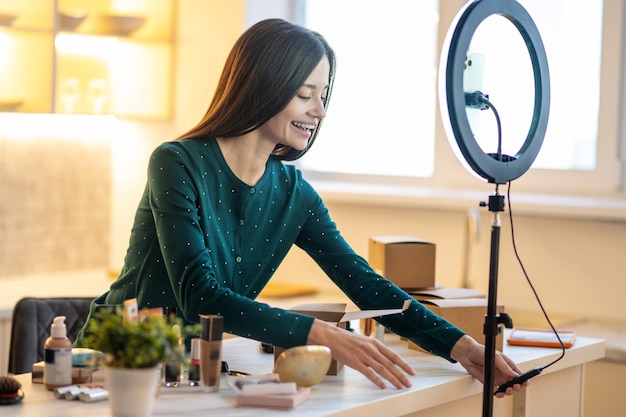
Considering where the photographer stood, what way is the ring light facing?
facing away from the viewer and to the left of the viewer

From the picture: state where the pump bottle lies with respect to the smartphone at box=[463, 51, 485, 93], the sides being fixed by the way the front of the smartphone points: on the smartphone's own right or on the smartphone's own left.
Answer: on the smartphone's own left

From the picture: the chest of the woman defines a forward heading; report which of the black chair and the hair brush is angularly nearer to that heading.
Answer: the hair brush

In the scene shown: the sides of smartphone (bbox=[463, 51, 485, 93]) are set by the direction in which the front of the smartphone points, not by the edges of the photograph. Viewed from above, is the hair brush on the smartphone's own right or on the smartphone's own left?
on the smartphone's own left

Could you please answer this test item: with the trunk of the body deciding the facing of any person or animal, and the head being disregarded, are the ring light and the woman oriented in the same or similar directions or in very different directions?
very different directions

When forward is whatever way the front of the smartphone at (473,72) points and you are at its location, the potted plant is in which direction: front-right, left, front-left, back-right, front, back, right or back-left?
left

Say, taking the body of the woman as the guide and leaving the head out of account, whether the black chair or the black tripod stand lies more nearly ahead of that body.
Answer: the black tripod stand

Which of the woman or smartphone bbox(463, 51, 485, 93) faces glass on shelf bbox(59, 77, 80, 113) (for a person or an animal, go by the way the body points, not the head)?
the smartphone

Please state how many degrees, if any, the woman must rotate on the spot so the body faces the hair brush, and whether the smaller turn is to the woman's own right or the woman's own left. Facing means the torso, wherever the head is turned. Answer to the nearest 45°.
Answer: approximately 90° to the woman's own right

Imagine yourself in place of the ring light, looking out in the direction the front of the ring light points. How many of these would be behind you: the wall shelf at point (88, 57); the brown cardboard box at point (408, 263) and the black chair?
0

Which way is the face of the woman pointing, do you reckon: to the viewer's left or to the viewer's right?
to the viewer's right

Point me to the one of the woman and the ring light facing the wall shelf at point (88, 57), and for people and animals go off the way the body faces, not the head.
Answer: the ring light

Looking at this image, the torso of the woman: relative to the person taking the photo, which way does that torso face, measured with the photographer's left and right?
facing the viewer and to the right of the viewer
